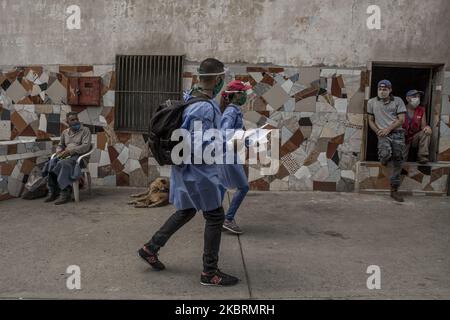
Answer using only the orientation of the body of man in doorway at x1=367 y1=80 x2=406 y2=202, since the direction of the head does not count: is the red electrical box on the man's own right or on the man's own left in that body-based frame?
on the man's own right

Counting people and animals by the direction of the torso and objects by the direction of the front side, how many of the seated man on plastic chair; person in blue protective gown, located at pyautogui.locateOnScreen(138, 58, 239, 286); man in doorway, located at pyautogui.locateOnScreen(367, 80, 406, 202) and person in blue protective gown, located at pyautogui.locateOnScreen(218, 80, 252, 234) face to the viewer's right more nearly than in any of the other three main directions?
2

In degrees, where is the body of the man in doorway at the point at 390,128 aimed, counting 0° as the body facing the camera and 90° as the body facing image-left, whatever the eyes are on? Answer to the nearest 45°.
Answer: approximately 0°

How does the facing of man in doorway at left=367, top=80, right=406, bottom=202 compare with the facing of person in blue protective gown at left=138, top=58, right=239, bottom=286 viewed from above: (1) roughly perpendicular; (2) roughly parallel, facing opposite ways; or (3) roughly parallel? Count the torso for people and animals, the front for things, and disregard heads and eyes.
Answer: roughly perpendicular

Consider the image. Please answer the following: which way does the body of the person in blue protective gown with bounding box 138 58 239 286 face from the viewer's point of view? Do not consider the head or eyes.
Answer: to the viewer's right

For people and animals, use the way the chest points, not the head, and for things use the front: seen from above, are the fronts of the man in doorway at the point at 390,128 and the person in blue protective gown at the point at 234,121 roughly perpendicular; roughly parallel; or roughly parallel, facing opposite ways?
roughly perpendicular

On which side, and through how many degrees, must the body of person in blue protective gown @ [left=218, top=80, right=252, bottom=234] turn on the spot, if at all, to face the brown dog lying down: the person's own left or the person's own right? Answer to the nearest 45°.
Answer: approximately 135° to the person's own left

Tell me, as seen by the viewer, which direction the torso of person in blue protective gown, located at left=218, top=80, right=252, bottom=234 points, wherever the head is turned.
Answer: to the viewer's right

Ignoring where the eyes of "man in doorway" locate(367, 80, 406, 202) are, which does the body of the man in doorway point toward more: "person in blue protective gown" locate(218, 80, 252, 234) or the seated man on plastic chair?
the person in blue protective gown
